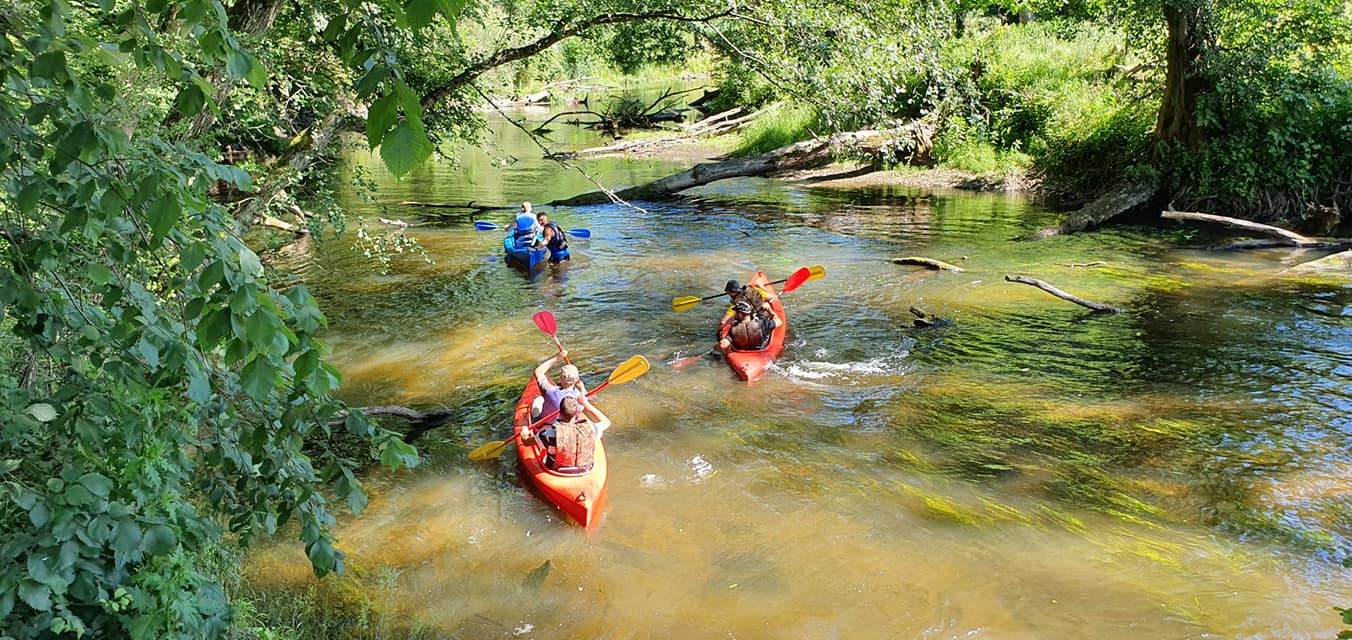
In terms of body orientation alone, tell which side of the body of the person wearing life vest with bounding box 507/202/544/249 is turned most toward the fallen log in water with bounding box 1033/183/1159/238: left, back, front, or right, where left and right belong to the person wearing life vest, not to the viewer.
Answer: right

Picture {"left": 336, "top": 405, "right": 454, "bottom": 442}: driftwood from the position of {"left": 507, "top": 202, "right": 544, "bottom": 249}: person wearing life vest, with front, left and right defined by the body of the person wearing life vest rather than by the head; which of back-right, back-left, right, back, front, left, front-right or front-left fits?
back

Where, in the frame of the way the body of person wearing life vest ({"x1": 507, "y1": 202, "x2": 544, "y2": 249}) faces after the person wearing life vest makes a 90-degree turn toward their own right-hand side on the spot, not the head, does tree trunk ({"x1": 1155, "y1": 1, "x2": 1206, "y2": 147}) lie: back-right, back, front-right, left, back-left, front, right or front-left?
front

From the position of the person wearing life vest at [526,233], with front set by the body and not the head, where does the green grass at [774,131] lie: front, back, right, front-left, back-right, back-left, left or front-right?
front-right

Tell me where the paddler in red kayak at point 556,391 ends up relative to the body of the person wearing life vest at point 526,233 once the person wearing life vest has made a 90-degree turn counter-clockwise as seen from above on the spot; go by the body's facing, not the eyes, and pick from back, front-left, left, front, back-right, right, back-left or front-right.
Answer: left

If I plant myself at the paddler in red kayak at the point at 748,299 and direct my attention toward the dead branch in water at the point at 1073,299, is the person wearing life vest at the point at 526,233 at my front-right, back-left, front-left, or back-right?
back-left

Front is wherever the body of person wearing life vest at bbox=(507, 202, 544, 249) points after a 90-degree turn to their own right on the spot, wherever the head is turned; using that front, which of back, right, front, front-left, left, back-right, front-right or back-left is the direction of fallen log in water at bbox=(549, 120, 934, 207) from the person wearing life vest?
front-left

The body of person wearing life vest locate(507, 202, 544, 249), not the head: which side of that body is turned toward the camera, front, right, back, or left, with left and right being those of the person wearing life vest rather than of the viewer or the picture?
back

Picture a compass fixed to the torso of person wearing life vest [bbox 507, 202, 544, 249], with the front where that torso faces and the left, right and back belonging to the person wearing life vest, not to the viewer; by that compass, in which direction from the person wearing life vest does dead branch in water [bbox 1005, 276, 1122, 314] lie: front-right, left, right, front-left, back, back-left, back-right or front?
back-right

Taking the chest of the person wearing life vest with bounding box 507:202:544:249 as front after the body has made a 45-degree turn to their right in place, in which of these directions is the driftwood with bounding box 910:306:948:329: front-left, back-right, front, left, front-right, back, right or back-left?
right

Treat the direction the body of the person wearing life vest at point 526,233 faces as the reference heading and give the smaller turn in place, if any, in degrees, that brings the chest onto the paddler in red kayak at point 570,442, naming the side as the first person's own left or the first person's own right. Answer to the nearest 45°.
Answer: approximately 180°

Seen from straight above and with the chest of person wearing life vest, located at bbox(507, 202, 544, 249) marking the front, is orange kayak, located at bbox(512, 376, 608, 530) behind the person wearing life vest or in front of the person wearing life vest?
behind
